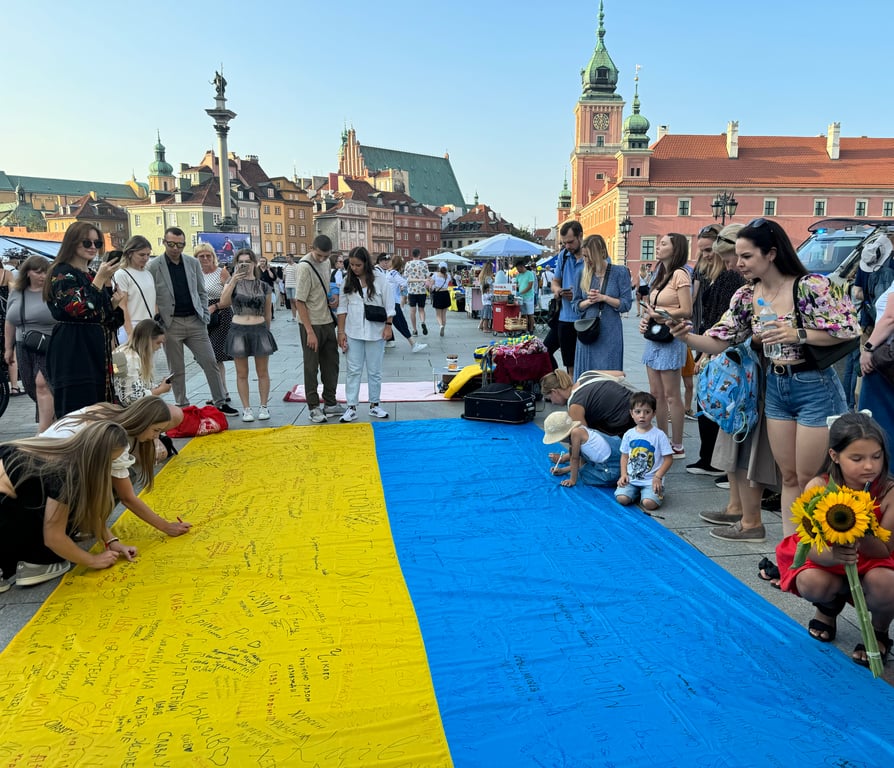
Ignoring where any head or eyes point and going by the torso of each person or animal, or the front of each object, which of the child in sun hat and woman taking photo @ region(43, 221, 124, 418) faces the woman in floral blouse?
the woman taking photo

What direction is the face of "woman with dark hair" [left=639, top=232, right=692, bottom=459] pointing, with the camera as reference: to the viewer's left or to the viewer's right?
to the viewer's left

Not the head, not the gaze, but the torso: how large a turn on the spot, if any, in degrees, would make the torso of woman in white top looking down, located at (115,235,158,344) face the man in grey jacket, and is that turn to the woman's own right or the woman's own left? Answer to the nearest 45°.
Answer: approximately 90° to the woman's own left

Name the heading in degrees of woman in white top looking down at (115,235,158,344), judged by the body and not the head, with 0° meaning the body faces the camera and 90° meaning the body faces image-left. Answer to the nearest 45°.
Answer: approximately 315°

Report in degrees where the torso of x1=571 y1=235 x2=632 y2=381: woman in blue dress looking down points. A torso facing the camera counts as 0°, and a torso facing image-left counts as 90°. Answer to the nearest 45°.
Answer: approximately 45°

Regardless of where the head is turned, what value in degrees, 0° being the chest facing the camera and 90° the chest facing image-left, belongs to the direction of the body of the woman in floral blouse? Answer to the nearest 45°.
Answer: approximately 45°

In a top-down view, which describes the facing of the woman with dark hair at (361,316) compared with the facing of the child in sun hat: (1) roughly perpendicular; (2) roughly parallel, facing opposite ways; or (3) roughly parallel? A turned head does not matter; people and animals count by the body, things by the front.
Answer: roughly perpendicular

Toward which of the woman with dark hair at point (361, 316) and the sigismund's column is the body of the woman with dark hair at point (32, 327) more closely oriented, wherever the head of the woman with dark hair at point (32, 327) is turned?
the woman with dark hair

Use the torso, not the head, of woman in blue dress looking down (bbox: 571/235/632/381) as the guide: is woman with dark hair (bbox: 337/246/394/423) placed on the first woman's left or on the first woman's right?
on the first woman's right
